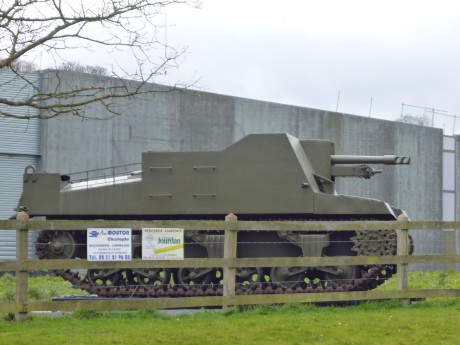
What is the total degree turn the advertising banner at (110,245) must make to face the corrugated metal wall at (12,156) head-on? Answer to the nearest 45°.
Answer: approximately 180°

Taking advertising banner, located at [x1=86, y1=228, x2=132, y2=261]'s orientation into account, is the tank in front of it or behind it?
behind

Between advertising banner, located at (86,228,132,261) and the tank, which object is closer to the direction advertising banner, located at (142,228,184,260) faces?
the advertising banner

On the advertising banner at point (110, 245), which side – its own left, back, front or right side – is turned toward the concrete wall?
back

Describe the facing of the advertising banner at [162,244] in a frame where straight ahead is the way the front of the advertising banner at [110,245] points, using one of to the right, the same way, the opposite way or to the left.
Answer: the same way

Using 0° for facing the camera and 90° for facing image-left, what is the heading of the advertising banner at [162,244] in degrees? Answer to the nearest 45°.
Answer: approximately 0°

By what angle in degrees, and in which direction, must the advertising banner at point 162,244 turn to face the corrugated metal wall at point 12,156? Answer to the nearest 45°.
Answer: approximately 180°

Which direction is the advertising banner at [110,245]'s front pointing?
toward the camera

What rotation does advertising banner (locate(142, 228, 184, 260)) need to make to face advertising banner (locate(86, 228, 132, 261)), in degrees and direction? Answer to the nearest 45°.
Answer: approximately 90° to its right

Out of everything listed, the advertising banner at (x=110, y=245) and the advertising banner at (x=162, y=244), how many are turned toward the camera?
2

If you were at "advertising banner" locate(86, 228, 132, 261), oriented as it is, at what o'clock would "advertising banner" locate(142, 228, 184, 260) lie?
"advertising banner" locate(142, 228, 184, 260) is roughly at 9 o'clock from "advertising banner" locate(86, 228, 132, 261).

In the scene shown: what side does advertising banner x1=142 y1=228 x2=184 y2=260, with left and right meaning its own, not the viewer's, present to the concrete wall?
back

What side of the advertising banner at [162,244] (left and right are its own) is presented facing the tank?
back
